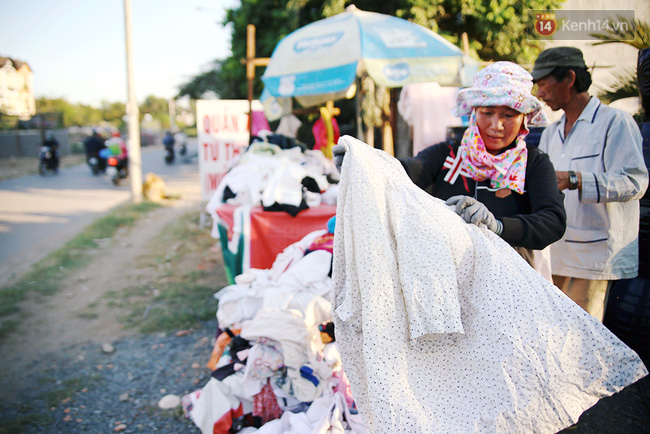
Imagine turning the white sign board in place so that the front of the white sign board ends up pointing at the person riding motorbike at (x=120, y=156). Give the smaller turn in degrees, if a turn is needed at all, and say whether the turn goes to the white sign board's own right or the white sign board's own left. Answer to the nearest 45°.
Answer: approximately 180°

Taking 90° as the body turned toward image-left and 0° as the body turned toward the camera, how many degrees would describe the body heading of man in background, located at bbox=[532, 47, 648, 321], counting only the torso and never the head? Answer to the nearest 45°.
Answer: approximately 45°

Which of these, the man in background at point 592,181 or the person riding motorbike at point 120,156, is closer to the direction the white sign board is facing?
the man in background

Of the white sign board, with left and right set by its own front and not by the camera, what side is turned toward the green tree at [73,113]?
back

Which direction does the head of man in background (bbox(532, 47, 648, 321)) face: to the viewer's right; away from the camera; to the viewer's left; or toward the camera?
to the viewer's left

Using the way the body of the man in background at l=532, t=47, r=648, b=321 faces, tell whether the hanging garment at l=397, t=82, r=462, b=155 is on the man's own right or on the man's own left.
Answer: on the man's own right

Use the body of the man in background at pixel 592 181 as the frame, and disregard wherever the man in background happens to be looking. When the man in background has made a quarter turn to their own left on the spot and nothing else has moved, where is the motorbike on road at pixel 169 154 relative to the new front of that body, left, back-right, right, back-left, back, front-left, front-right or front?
back

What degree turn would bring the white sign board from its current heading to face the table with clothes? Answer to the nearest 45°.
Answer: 0° — it already faces it

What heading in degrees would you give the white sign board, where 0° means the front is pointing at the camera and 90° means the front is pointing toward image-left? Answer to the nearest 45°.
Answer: approximately 0°

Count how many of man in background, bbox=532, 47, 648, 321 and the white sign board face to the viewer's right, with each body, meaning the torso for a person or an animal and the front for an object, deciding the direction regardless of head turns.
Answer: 0

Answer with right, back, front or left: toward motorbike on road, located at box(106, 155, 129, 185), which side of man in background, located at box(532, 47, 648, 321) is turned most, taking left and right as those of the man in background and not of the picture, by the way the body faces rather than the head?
right

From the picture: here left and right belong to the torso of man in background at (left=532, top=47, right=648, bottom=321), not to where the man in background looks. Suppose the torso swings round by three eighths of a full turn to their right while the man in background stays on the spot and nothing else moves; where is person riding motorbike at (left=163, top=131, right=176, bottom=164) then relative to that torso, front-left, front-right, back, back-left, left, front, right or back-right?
front-left

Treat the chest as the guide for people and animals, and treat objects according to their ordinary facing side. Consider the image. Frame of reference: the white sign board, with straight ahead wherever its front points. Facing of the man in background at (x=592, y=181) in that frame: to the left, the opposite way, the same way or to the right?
to the right
